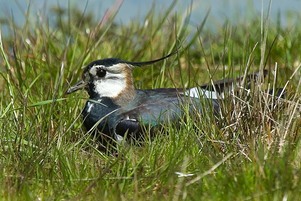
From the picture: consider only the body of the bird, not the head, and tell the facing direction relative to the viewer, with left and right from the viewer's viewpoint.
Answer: facing to the left of the viewer
